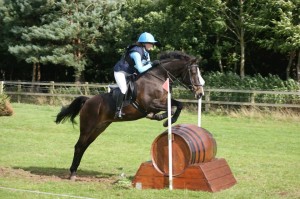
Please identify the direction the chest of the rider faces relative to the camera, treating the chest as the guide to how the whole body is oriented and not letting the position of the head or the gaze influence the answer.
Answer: to the viewer's right

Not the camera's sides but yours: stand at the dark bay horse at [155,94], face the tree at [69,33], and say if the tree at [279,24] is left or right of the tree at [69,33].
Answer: right

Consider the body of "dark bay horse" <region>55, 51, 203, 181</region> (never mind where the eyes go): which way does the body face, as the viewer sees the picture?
to the viewer's right
